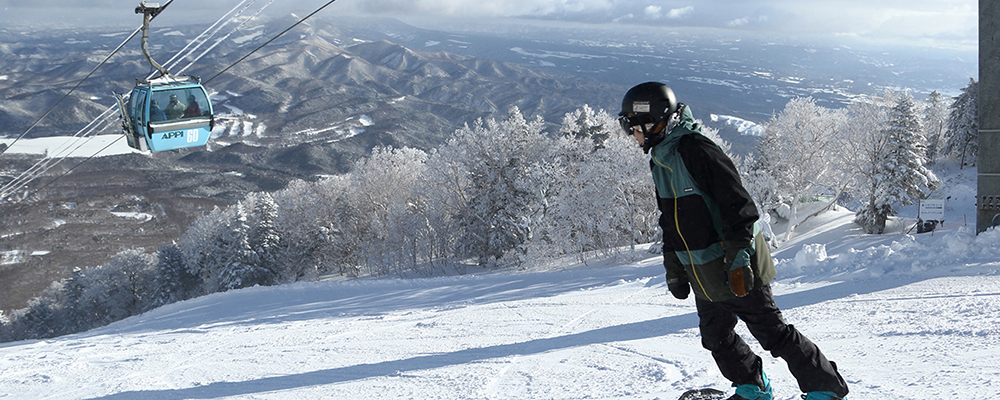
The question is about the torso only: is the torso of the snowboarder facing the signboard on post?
no

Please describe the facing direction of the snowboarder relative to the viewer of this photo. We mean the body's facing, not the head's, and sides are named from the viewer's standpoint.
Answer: facing the viewer and to the left of the viewer

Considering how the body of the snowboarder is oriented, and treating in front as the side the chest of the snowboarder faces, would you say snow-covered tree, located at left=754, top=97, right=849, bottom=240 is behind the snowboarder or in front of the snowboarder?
behind

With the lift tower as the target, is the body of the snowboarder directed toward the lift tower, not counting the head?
no

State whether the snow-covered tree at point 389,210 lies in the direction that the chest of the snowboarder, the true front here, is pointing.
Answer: no

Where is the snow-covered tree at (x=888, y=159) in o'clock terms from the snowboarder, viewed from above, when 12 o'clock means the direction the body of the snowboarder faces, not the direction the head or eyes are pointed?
The snow-covered tree is roughly at 5 o'clock from the snowboarder.

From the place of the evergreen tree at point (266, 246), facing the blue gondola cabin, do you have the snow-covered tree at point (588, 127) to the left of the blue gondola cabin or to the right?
left

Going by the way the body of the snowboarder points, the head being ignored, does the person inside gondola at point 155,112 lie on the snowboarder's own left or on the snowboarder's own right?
on the snowboarder's own right
